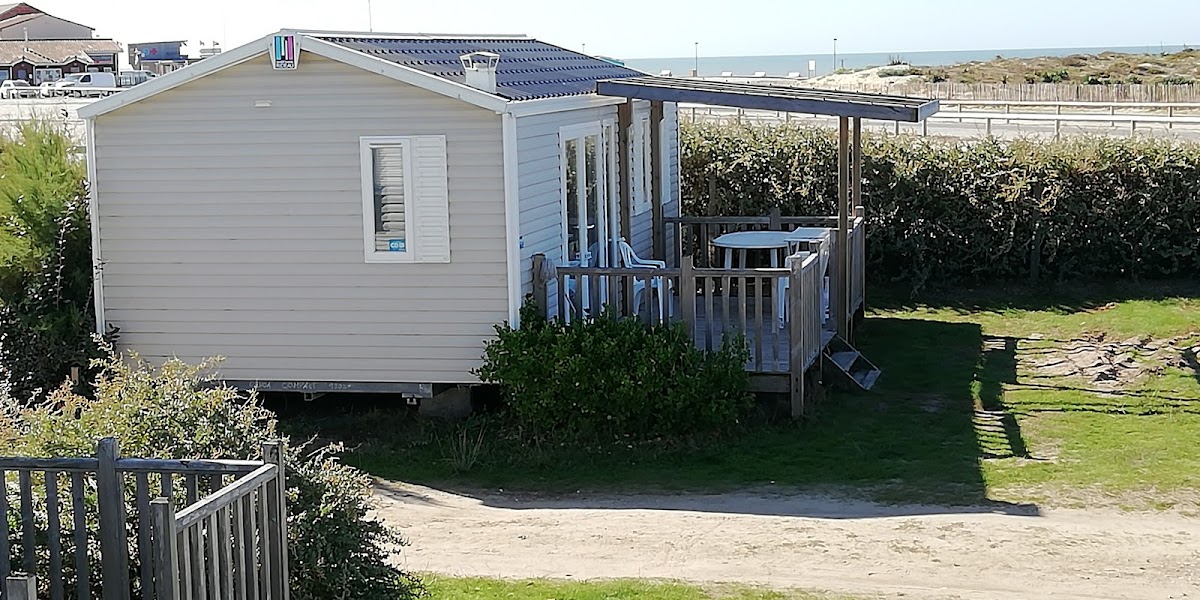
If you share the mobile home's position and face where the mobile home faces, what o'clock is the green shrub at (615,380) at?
The green shrub is roughly at 1 o'clock from the mobile home.

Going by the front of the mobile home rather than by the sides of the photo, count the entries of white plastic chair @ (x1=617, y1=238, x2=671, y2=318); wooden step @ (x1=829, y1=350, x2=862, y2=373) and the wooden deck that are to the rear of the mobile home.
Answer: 0

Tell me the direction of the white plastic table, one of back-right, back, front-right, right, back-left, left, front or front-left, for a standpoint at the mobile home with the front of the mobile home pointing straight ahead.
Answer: front-left

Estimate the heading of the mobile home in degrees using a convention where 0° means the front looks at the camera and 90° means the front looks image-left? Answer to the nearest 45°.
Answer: approximately 270°

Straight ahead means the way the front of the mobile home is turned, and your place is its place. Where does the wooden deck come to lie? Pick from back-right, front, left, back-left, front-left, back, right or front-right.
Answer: front

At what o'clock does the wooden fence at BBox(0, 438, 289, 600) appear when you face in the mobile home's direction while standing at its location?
The wooden fence is roughly at 3 o'clock from the mobile home.

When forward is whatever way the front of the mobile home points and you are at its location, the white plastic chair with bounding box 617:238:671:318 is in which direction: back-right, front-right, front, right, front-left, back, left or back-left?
front-left

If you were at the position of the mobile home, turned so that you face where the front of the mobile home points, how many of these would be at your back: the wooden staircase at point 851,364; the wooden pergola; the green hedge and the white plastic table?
0

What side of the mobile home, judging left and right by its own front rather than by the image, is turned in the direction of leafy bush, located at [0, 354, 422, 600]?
right

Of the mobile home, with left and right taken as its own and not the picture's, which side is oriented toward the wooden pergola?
front

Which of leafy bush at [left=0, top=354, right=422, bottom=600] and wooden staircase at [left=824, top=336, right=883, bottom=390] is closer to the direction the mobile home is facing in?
the wooden staircase

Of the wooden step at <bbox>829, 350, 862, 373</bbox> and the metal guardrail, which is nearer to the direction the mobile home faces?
the wooden step
